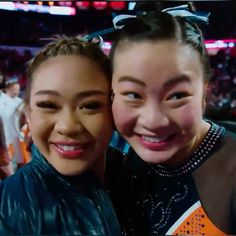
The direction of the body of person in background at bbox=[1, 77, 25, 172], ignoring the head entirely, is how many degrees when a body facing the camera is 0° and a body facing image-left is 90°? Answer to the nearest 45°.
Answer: approximately 315°
